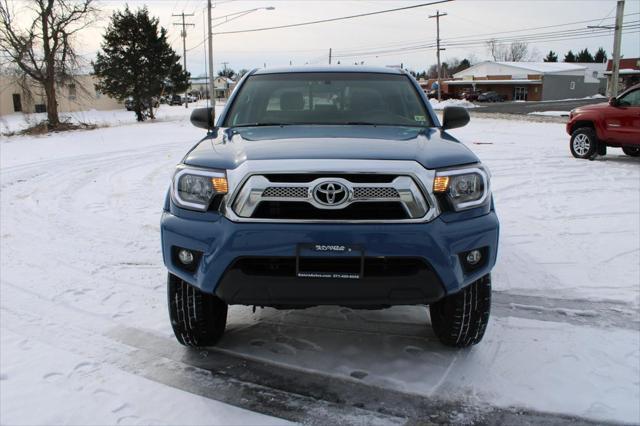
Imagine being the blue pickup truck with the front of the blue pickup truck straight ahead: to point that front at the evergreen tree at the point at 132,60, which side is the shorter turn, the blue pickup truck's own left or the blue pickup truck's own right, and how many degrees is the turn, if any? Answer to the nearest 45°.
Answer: approximately 180°

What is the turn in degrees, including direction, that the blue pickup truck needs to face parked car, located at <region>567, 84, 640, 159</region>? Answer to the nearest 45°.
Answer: approximately 135° to its left

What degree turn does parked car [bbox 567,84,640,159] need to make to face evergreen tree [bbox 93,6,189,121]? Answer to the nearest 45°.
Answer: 0° — it already faces it

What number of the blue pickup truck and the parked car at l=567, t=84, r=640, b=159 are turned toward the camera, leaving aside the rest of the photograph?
1

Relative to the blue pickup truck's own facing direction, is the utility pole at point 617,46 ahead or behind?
behind
